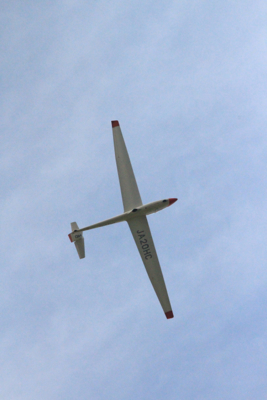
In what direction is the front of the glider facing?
to the viewer's right
